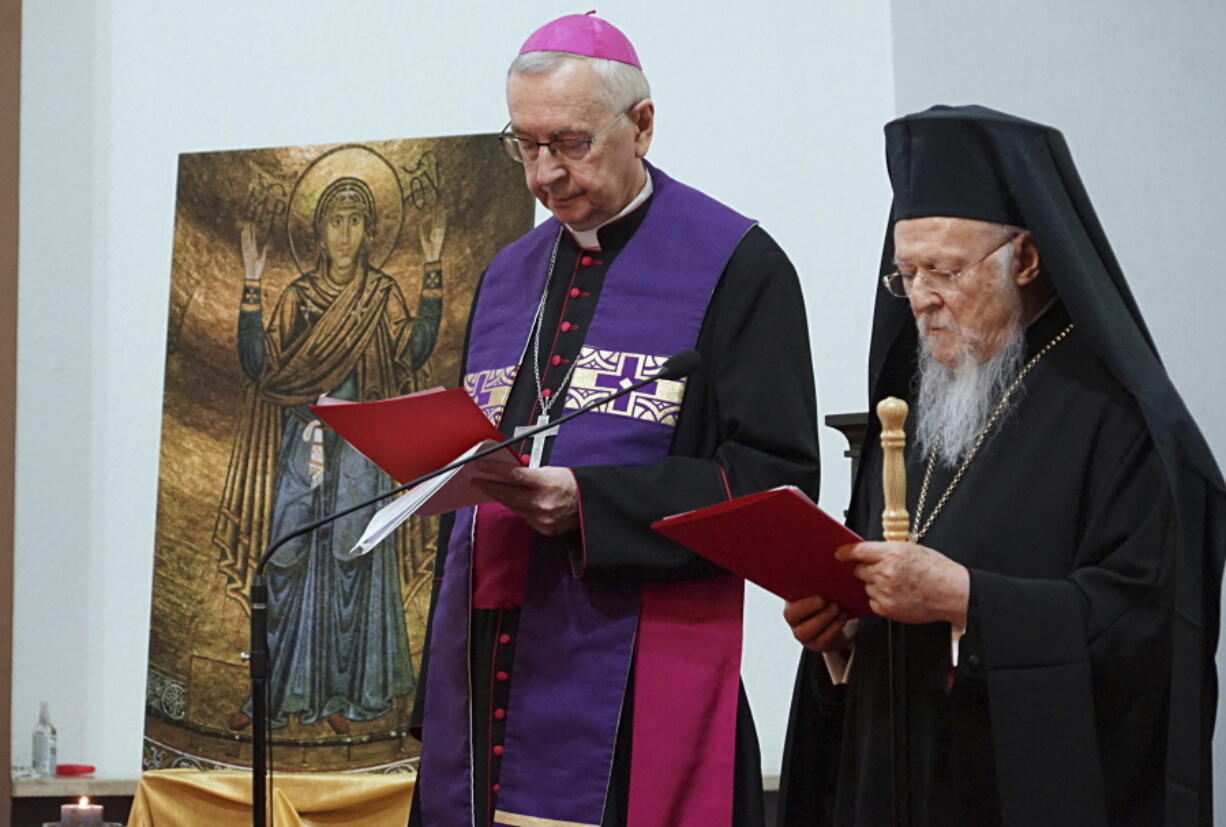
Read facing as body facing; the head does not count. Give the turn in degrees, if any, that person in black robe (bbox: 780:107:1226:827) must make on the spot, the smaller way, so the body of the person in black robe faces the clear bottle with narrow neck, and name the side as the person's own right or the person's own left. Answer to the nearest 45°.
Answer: approximately 90° to the person's own right

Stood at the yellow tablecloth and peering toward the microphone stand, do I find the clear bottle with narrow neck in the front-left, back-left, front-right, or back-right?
back-right

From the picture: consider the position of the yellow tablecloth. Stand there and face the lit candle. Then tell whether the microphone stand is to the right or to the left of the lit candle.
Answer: left

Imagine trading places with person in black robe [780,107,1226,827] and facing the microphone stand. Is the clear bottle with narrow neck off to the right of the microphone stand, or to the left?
right

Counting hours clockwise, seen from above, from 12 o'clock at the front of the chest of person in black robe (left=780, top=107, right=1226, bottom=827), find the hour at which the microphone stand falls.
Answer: The microphone stand is roughly at 1 o'clock from the person in black robe.

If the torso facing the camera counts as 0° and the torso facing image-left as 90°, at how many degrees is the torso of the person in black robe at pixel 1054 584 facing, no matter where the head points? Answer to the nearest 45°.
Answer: approximately 45°

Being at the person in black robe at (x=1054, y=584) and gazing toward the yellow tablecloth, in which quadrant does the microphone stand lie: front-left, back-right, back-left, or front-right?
front-left

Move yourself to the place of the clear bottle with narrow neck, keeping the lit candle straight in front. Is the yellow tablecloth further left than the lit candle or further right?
left

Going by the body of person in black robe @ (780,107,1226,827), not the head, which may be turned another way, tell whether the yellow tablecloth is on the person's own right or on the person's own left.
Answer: on the person's own right
